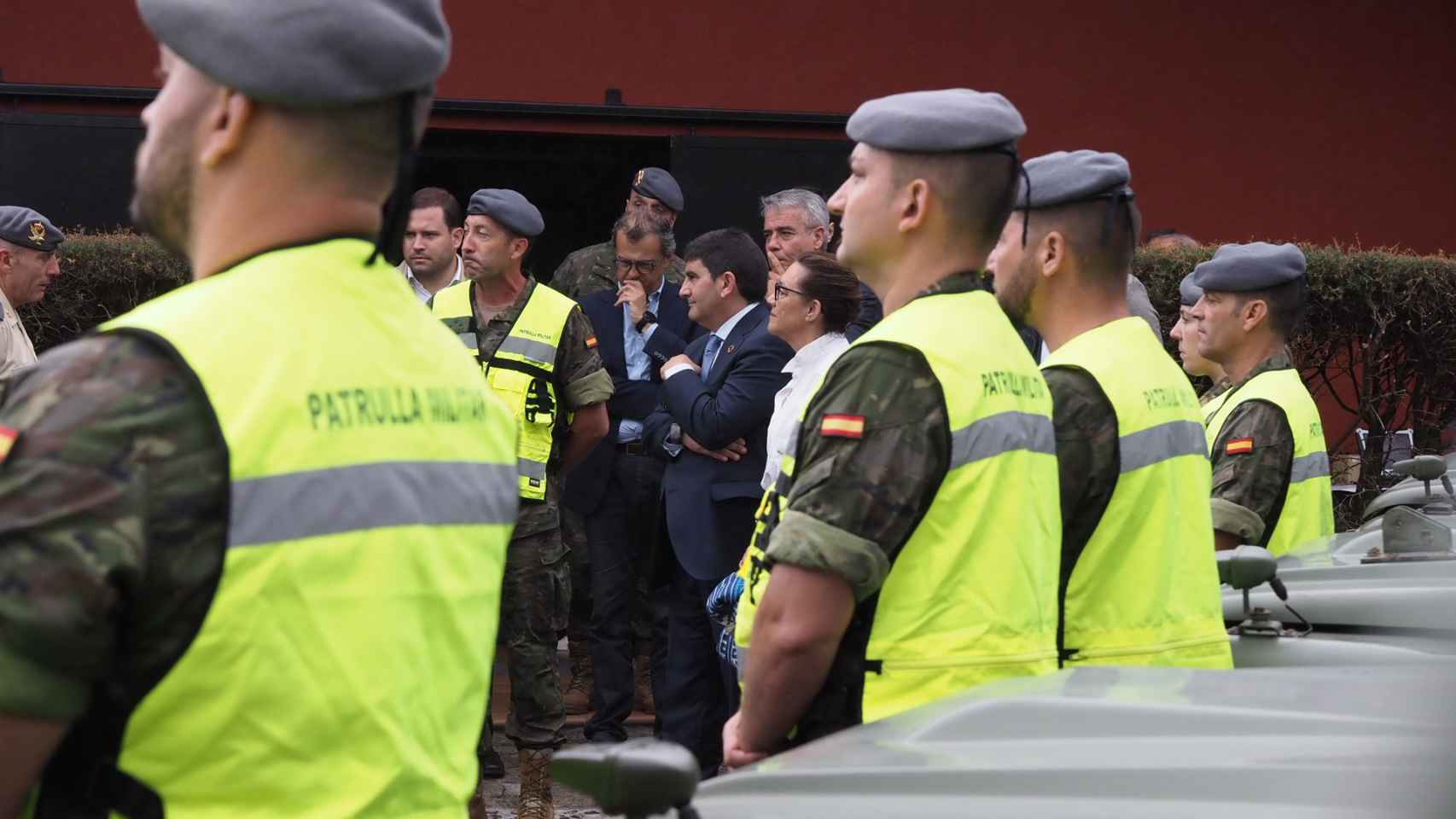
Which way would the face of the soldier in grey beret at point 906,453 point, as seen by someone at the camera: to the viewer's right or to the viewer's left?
to the viewer's left

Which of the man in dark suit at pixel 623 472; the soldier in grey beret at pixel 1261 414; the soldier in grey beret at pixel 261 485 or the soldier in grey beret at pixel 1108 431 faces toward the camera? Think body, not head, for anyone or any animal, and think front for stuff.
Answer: the man in dark suit

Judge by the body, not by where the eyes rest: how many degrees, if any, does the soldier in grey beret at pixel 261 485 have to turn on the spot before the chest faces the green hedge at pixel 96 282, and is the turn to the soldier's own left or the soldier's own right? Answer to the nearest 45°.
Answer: approximately 45° to the soldier's own right

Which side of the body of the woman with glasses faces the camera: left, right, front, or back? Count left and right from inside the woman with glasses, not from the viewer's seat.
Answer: left

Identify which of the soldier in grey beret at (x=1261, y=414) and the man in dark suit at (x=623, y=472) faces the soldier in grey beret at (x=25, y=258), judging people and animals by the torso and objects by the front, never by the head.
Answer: the soldier in grey beret at (x=1261, y=414)

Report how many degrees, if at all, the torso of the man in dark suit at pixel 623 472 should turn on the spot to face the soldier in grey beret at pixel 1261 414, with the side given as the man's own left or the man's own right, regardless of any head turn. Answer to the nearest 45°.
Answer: approximately 45° to the man's own left

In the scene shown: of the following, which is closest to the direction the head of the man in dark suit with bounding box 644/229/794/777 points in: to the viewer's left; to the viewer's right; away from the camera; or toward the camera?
to the viewer's left

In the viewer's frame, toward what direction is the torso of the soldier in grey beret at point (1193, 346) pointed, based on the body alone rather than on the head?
to the viewer's left

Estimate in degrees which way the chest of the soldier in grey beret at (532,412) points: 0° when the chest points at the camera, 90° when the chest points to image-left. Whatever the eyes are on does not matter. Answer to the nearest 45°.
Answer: approximately 45°

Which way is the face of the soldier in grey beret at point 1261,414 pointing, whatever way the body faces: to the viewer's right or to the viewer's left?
to the viewer's left
